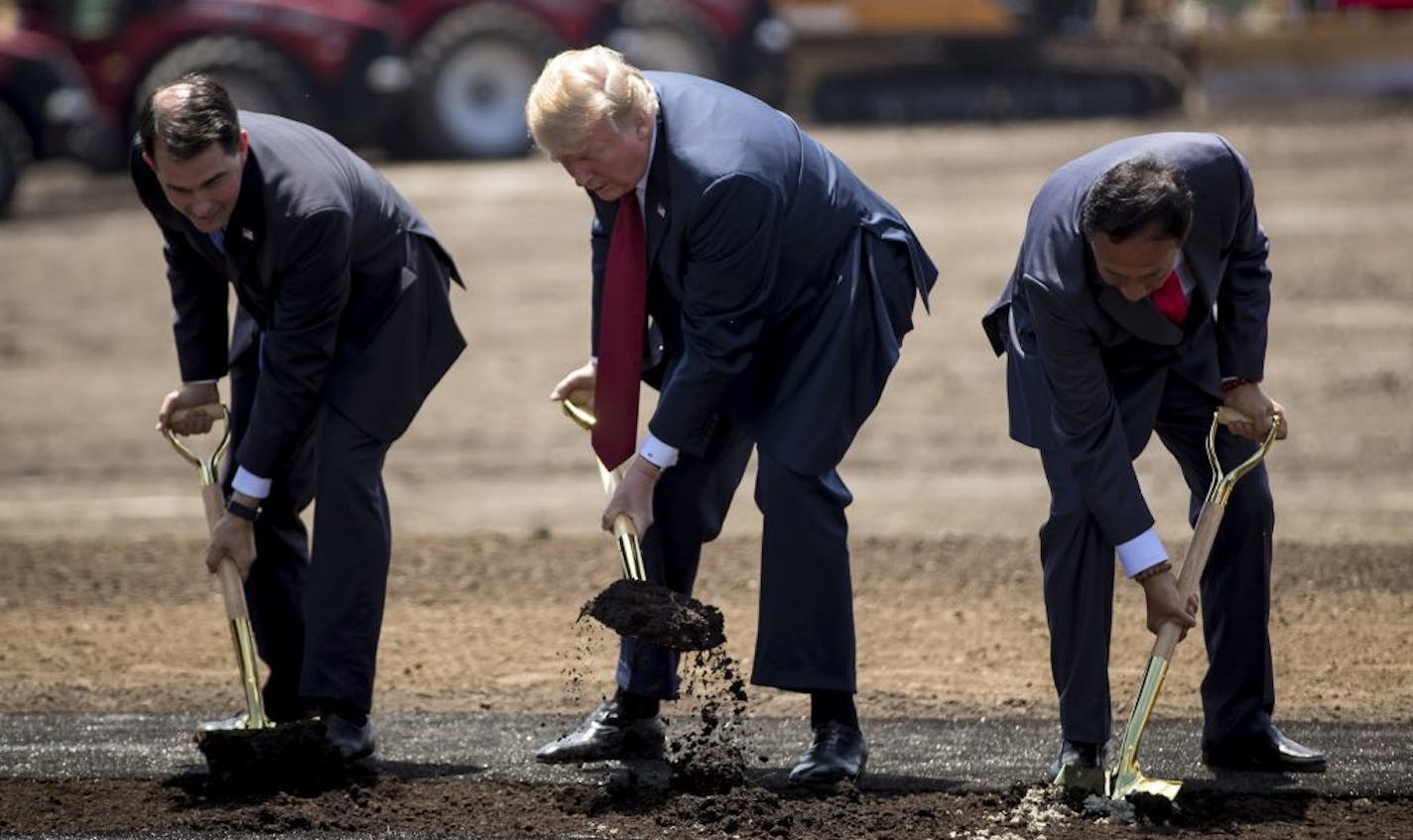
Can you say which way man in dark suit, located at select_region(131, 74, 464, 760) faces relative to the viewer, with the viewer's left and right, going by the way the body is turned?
facing the viewer and to the left of the viewer

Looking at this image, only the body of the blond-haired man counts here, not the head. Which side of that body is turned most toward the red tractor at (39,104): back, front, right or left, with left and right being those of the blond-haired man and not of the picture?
right

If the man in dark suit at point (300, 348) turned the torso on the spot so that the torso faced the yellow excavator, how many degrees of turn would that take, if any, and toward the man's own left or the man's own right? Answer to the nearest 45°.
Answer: approximately 180°

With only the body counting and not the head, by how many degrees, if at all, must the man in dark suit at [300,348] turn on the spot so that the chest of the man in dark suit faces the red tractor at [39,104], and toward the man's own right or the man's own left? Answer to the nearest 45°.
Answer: approximately 135° to the man's own right

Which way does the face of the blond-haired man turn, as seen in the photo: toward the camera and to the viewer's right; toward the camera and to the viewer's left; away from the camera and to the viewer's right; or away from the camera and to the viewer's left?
toward the camera and to the viewer's left

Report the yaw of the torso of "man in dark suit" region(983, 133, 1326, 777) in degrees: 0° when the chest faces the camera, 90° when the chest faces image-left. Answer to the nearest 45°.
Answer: approximately 315°

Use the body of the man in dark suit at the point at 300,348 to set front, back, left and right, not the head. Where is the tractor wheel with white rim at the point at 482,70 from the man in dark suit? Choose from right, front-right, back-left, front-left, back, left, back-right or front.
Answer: back-right

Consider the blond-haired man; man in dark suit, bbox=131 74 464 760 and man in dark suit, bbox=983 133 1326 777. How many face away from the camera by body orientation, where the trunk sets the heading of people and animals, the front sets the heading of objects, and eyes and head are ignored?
0

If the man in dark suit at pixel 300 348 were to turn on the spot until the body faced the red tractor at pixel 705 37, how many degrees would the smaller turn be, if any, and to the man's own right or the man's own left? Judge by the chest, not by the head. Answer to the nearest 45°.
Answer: approximately 135° to the man's own right

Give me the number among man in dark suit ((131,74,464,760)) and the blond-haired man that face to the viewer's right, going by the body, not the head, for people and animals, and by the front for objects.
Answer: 0

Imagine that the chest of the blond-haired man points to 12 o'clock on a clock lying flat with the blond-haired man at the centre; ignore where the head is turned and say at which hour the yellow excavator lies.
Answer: The yellow excavator is roughly at 5 o'clock from the blond-haired man.

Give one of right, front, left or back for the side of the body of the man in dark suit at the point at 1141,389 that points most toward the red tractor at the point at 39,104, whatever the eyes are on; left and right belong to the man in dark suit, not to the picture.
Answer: back
